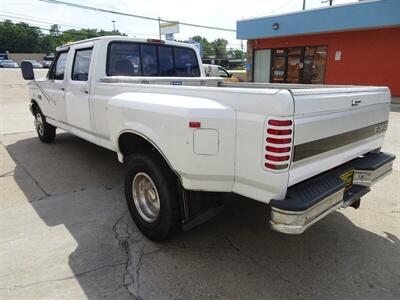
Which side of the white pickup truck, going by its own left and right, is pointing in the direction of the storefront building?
right

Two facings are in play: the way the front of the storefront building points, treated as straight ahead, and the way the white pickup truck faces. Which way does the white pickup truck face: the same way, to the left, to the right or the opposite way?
to the right

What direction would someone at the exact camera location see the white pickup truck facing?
facing away from the viewer and to the left of the viewer

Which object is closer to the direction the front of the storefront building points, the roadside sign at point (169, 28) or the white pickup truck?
the white pickup truck

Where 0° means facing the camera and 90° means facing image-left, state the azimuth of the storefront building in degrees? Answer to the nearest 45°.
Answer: approximately 45°

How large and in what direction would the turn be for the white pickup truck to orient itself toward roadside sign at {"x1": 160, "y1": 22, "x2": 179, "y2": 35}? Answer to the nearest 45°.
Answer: approximately 45° to its right
